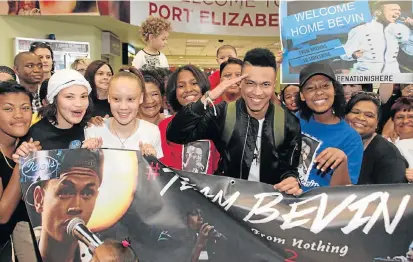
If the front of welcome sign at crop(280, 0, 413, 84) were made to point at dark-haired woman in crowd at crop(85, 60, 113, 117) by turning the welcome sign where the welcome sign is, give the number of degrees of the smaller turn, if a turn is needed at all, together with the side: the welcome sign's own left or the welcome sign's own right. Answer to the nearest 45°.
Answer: approximately 90° to the welcome sign's own right

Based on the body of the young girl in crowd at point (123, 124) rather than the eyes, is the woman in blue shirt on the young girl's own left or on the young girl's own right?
on the young girl's own left

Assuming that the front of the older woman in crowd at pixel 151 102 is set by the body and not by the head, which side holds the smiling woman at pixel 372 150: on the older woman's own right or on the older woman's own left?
on the older woman's own left

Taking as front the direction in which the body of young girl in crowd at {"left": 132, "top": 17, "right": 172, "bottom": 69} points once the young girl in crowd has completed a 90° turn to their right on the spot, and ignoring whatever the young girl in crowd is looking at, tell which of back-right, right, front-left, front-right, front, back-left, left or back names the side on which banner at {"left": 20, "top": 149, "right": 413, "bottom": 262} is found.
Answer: front-left

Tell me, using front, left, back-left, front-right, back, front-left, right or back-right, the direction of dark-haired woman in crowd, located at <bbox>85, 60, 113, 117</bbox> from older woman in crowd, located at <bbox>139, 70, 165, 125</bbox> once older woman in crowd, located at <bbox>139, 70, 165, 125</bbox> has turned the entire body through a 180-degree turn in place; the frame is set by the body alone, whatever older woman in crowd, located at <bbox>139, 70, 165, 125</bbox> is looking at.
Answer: front-left

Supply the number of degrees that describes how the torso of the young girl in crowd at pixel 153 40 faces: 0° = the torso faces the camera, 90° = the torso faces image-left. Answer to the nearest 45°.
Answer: approximately 315°
